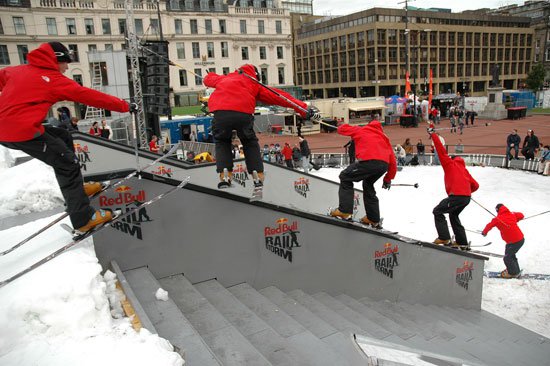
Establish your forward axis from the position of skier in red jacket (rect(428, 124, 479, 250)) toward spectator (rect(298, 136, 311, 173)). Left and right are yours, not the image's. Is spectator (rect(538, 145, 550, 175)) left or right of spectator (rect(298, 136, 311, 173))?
right

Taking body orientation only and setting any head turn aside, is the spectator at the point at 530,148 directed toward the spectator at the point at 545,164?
no

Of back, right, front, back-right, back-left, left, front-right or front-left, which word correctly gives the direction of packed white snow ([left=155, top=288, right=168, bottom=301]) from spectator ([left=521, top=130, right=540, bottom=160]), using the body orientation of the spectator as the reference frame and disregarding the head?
front-left

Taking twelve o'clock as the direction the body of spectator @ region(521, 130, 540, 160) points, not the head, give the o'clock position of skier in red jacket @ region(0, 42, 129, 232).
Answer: The skier in red jacket is roughly at 11 o'clock from the spectator.

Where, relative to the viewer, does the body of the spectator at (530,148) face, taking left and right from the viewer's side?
facing the viewer and to the left of the viewer

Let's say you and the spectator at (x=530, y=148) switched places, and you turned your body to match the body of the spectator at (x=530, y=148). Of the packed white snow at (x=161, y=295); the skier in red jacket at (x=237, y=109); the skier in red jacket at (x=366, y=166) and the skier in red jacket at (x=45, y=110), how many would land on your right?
0

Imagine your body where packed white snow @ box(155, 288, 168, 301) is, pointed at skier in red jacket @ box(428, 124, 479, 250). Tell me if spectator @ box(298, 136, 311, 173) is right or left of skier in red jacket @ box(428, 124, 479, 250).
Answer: left

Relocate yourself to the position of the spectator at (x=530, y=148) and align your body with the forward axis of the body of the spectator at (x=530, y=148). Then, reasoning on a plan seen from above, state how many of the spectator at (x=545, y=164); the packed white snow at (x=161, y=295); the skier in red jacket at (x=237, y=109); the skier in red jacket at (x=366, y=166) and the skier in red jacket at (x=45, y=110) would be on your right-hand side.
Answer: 0

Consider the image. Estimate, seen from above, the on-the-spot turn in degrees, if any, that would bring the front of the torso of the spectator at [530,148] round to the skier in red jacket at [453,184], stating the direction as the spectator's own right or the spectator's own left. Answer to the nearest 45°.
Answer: approximately 45° to the spectator's own left

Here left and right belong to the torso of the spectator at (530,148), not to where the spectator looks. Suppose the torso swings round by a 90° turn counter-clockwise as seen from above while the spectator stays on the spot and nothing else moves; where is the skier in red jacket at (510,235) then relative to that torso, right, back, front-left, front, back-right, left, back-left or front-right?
front-right

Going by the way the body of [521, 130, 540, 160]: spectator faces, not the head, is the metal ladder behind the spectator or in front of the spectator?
in front
